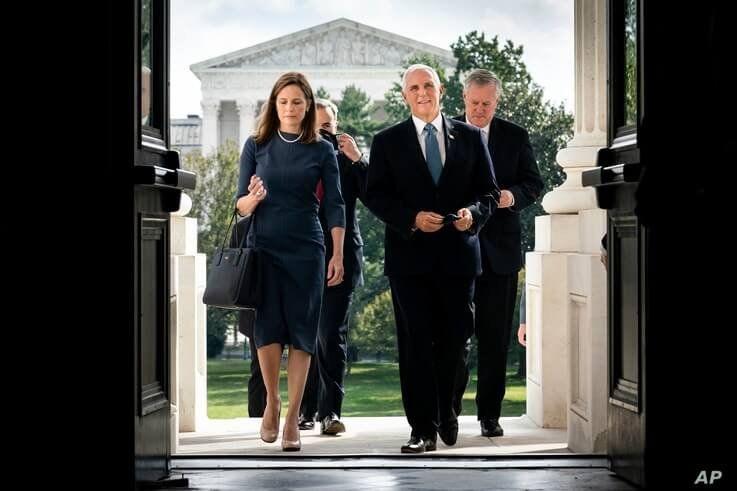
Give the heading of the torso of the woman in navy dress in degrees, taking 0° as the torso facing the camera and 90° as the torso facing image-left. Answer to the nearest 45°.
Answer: approximately 0°

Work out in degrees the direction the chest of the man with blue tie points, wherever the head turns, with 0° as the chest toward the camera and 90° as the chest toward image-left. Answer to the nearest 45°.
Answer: approximately 0°

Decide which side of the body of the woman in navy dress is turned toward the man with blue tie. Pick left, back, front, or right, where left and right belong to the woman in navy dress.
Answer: left

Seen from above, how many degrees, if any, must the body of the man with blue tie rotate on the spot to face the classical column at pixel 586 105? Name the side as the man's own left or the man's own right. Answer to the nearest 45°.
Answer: approximately 135° to the man's own left

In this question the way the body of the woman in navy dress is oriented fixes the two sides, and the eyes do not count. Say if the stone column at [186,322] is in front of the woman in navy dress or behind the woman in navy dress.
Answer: behind

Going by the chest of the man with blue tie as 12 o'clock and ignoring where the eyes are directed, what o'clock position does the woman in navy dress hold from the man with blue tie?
The woman in navy dress is roughly at 3 o'clock from the man with blue tie.

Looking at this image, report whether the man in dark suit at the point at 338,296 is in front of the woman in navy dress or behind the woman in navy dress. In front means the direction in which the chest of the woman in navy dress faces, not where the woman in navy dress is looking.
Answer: behind

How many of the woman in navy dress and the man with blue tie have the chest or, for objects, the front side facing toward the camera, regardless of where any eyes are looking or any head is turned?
2

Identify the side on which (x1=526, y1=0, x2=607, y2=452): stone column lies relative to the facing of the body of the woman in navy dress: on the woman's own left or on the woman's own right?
on the woman's own left
